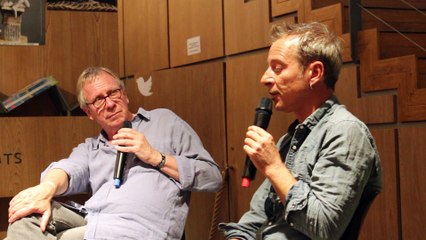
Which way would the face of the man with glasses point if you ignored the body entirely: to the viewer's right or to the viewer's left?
to the viewer's right

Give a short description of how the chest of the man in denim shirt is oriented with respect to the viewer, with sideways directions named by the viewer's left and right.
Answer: facing to the left of the viewer

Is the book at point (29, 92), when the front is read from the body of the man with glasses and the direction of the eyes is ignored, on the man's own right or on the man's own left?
on the man's own right

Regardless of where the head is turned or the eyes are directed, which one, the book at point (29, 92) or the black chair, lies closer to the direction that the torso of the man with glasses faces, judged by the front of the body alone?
the black chair
